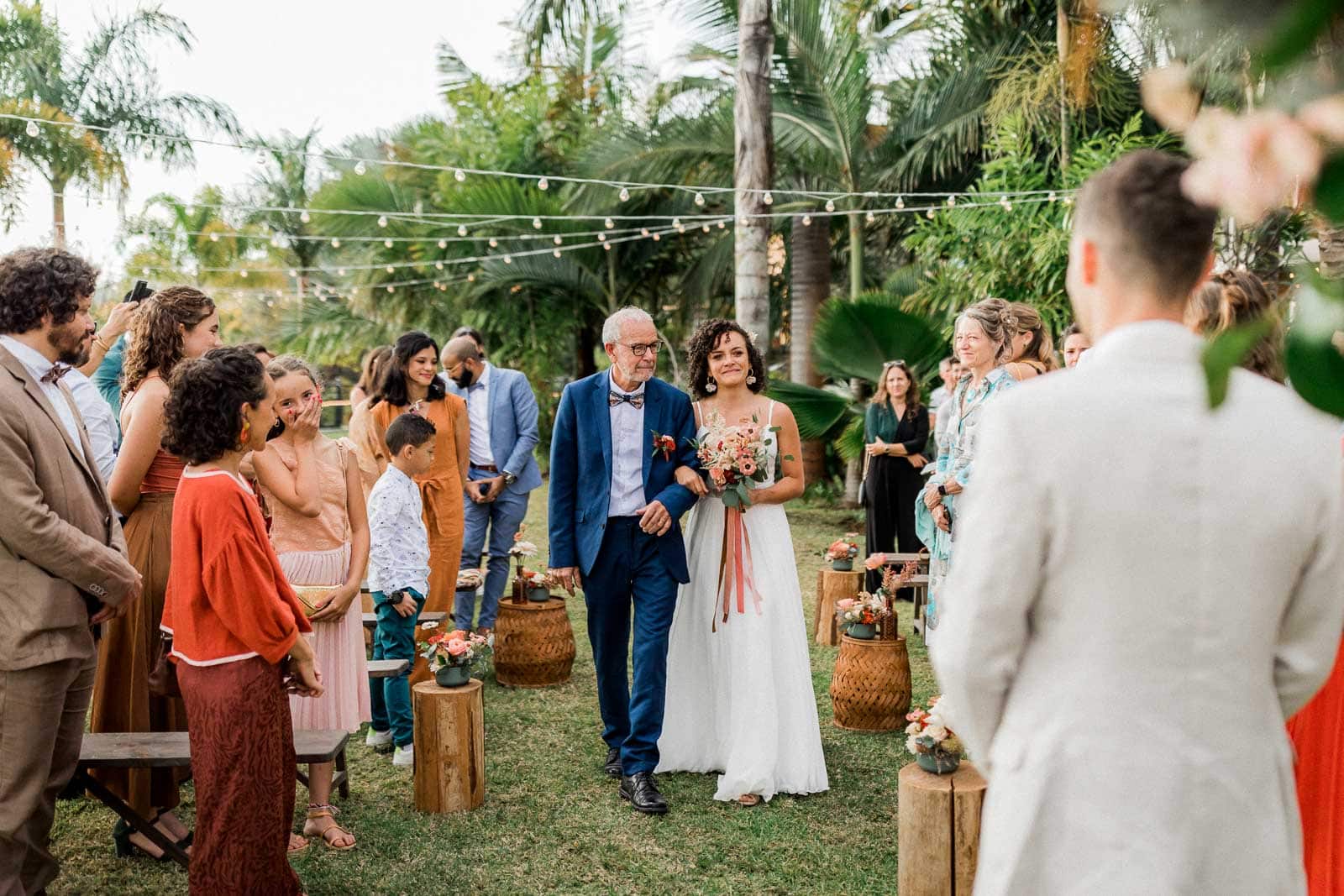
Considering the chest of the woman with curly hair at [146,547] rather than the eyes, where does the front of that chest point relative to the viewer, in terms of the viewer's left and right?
facing to the right of the viewer

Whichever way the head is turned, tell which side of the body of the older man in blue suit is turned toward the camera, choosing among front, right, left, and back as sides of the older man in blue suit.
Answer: front

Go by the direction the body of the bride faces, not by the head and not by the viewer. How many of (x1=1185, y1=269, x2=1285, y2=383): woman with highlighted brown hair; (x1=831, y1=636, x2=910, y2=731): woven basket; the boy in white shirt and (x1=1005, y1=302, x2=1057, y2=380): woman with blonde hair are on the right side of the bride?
1

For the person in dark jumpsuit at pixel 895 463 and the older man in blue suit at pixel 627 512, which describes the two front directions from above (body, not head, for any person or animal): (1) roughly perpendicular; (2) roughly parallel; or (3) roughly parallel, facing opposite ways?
roughly parallel

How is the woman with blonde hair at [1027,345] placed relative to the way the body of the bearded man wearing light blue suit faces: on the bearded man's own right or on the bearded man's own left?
on the bearded man's own left

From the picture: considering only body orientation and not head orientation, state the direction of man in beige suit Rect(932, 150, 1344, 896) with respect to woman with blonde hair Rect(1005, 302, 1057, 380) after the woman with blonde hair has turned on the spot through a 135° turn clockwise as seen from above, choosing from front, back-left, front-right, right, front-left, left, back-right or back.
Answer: back-right

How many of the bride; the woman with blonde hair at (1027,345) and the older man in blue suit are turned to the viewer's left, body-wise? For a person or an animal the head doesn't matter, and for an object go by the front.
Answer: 1

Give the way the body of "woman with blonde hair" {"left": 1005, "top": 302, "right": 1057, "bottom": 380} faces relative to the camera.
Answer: to the viewer's left

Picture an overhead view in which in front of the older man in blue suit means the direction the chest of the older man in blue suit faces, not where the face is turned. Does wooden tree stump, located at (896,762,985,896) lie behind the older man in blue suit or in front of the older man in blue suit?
in front

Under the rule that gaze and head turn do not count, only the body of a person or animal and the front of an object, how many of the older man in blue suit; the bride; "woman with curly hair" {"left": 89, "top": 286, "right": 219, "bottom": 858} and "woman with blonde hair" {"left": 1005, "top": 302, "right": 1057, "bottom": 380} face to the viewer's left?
1

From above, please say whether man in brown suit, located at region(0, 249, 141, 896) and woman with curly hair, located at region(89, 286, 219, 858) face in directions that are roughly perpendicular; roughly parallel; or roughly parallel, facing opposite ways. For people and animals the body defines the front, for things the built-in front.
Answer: roughly parallel

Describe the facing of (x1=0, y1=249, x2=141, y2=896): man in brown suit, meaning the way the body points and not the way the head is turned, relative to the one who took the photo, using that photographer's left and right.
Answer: facing to the right of the viewer

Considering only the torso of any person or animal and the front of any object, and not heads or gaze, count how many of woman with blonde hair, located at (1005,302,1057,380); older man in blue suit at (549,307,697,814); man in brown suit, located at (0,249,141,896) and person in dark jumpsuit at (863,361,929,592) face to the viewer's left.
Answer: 1

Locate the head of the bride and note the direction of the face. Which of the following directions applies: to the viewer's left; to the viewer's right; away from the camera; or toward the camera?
toward the camera

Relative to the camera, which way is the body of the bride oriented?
toward the camera

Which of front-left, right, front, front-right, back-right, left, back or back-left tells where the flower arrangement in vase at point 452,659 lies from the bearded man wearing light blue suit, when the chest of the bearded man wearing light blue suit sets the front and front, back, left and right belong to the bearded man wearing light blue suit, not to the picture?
front-left

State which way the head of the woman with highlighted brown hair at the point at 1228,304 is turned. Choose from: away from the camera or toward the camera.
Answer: away from the camera

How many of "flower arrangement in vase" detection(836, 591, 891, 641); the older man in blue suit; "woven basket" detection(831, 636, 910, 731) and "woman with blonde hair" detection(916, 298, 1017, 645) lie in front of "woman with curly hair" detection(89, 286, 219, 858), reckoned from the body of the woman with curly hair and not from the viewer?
4
